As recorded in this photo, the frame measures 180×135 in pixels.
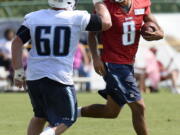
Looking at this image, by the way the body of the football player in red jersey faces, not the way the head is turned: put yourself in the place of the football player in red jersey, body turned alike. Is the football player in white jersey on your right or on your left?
on your right
